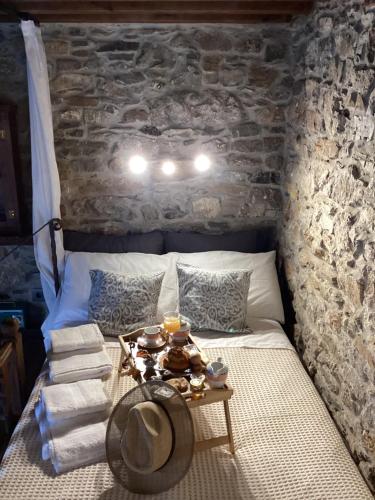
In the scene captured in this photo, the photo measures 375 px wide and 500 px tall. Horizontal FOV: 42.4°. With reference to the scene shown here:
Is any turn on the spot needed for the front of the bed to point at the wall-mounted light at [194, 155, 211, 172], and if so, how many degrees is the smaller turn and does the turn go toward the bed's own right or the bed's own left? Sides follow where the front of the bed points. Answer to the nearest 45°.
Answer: approximately 180°

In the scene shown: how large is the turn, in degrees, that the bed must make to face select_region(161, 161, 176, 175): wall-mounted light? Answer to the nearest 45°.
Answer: approximately 180°

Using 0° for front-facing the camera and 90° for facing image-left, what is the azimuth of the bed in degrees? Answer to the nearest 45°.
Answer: approximately 0°

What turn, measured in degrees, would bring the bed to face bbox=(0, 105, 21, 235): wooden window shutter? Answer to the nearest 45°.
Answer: approximately 135° to its right

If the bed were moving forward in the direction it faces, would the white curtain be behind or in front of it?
behind
